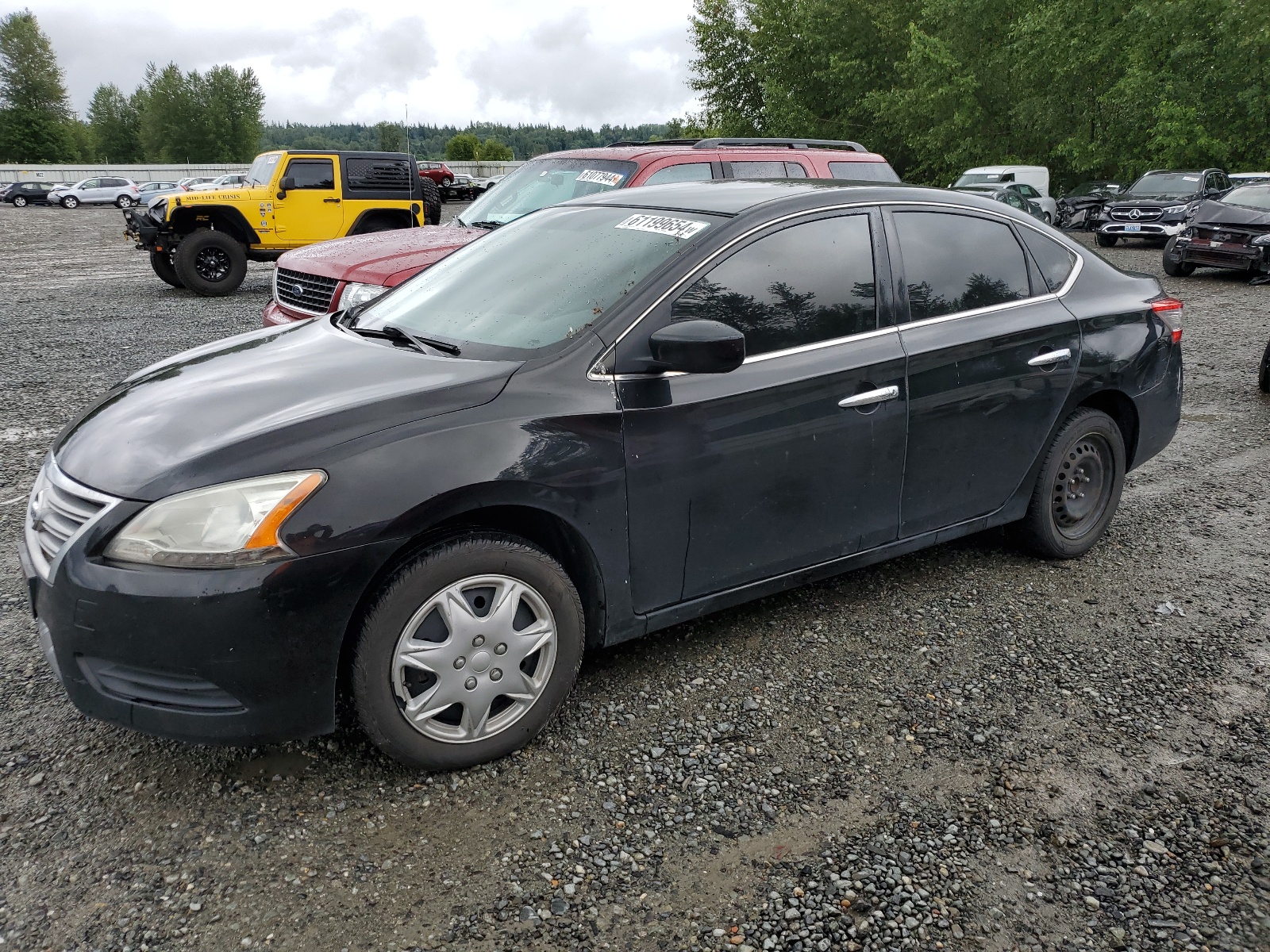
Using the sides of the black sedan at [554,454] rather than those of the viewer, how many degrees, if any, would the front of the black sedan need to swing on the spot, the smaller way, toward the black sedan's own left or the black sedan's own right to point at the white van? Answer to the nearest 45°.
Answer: approximately 180°

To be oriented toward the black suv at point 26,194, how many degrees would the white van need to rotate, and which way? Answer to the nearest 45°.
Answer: approximately 45° to its right

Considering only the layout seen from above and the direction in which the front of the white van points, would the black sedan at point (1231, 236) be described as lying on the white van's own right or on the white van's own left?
on the white van's own left

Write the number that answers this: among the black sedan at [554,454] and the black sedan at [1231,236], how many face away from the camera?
0

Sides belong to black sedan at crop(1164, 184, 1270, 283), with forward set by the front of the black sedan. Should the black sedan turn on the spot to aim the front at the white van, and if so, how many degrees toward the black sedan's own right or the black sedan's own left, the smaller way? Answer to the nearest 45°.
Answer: approximately 90° to the black sedan's own right

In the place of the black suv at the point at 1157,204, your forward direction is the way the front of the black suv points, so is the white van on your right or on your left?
on your right

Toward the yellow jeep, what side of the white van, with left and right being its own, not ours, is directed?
front

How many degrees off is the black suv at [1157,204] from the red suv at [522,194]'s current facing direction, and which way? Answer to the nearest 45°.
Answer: approximately 180°

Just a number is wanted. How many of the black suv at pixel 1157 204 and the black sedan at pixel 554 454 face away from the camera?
0

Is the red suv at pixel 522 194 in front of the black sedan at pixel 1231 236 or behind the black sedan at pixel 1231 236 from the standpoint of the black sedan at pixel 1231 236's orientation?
in front

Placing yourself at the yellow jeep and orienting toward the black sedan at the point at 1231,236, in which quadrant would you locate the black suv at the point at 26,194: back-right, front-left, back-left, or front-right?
back-left

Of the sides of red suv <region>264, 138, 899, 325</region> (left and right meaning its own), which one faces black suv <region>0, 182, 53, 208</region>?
right
